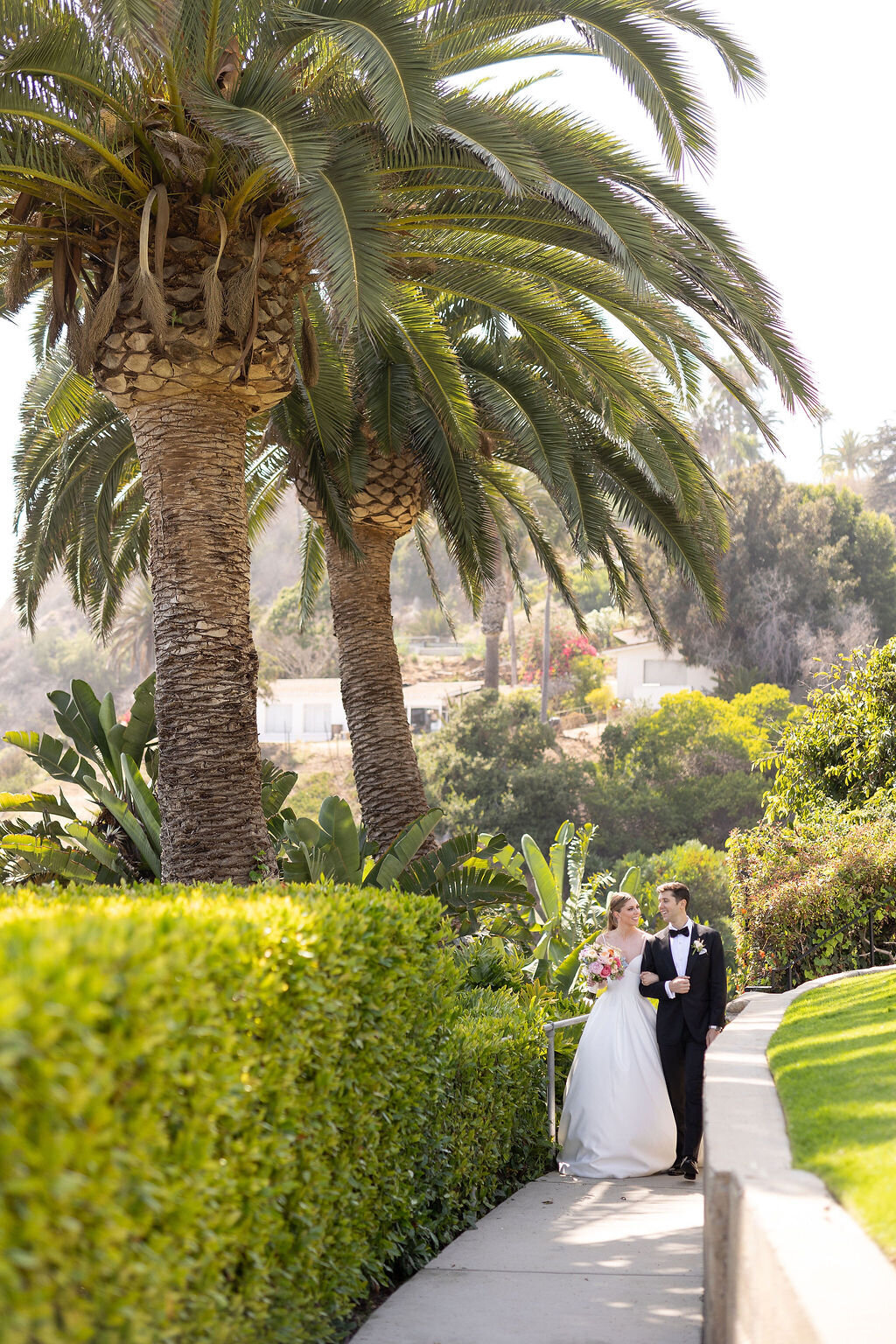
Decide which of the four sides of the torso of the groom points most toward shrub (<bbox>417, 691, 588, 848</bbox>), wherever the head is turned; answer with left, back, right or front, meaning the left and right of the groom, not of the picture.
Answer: back

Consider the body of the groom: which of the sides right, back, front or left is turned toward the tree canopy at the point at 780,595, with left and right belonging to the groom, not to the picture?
back

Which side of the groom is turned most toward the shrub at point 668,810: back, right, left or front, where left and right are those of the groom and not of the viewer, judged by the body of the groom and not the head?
back

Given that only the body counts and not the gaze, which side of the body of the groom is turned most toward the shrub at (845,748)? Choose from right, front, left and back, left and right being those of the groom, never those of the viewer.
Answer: back

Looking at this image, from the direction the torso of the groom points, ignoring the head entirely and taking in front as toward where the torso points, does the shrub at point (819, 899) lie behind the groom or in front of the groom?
behind

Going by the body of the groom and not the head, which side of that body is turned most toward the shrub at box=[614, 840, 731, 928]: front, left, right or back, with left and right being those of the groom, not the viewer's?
back

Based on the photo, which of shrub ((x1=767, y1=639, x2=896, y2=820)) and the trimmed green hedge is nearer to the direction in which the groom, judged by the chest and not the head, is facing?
the trimmed green hedge

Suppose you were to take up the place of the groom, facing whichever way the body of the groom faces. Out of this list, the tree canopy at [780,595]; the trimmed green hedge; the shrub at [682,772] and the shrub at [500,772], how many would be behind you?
3

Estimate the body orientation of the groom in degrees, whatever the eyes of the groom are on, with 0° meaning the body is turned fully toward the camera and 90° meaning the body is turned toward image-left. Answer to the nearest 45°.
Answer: approximately 0°

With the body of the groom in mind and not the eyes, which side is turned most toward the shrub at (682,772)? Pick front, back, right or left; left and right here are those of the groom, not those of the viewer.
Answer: back

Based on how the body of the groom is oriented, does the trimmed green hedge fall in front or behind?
in front
